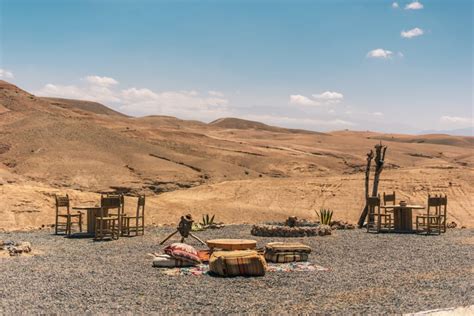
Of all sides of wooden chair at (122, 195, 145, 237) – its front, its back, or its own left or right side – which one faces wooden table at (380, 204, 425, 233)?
back

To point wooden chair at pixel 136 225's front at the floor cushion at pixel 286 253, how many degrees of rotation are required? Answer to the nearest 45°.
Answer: approximately 135° to its left

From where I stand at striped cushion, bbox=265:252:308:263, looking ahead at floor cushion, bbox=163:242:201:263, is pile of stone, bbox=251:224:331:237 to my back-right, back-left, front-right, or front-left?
back-right

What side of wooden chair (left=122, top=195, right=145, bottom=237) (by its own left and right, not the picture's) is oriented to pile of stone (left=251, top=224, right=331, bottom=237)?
back

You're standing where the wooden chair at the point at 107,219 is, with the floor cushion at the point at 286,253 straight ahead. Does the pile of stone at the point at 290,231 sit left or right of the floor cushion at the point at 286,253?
left

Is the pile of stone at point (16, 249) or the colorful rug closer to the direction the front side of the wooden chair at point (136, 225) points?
the pile of stone

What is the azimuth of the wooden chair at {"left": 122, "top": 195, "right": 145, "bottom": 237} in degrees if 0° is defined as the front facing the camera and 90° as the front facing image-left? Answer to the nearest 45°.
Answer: approximately 90°

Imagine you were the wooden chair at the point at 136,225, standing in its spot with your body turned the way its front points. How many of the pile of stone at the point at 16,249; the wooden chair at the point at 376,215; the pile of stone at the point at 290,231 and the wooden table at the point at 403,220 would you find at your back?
3

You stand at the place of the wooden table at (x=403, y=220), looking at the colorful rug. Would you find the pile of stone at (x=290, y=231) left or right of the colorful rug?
right

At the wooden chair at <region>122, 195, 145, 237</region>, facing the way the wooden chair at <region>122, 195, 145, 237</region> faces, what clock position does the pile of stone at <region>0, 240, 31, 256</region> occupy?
The pile of stone is roughly at 10 o'clock from the wooden chair.

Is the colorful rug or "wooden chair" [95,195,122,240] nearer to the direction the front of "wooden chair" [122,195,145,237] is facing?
the wooden chair
